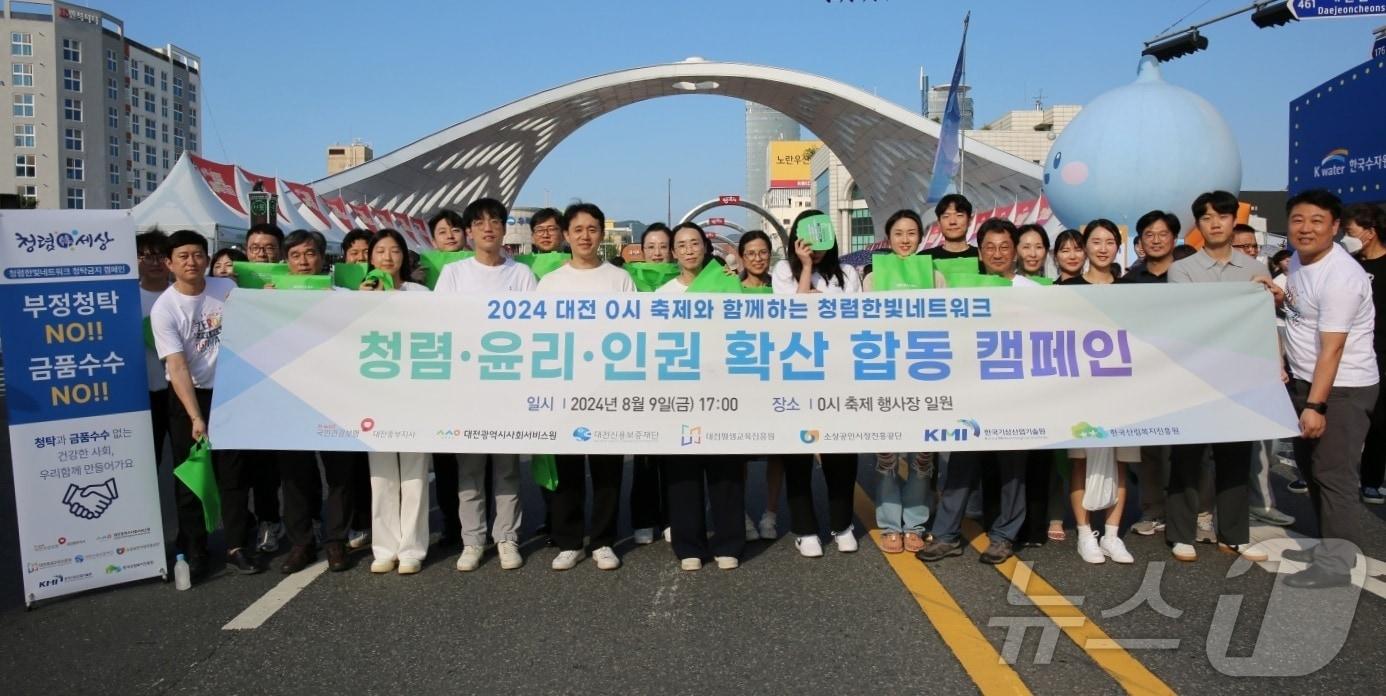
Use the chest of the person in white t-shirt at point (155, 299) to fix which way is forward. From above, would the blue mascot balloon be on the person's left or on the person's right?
on the person's left

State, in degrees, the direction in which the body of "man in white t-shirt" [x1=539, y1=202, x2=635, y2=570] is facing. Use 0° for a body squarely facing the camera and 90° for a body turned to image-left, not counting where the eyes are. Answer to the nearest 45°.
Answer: approximately 0°

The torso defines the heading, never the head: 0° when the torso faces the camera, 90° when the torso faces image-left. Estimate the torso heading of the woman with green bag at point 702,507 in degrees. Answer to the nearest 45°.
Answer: approximately 0°

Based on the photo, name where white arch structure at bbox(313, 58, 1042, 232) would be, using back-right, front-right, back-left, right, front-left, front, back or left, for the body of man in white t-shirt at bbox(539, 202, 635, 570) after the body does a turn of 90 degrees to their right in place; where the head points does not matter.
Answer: right

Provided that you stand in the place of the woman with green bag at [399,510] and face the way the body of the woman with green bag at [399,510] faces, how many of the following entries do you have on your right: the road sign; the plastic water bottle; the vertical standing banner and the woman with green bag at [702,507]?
2

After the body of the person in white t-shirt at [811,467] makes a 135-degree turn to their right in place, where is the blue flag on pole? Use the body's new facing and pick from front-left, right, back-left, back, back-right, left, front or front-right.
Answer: front-right

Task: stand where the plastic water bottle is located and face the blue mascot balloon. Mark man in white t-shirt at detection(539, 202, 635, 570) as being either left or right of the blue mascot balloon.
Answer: right
